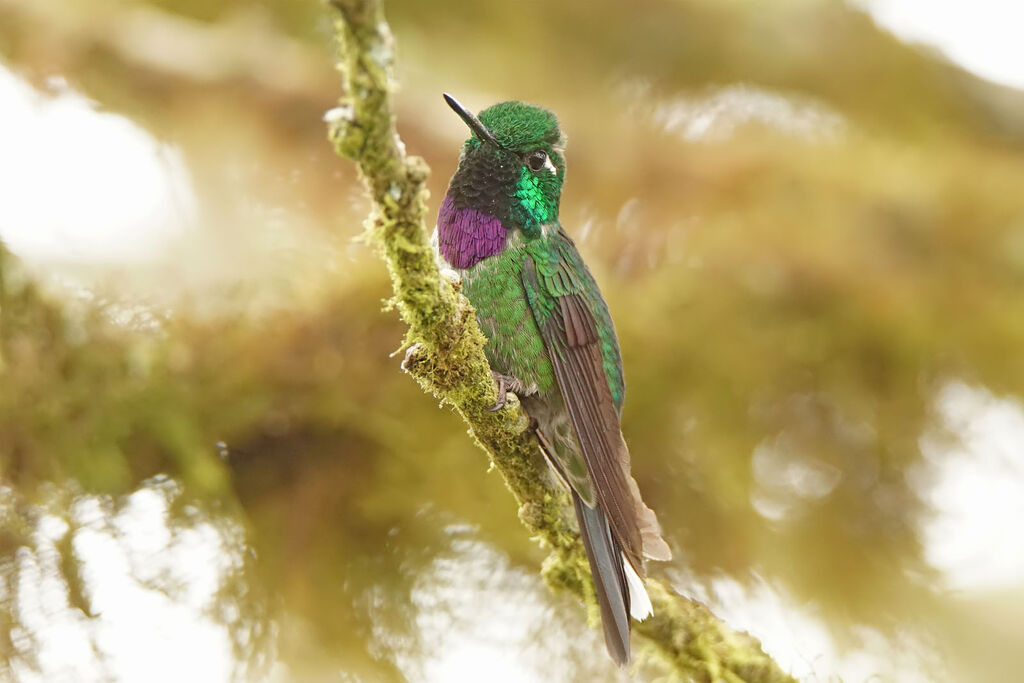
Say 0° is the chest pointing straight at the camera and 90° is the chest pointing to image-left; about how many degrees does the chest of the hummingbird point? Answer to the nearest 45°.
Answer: approximately 90°
